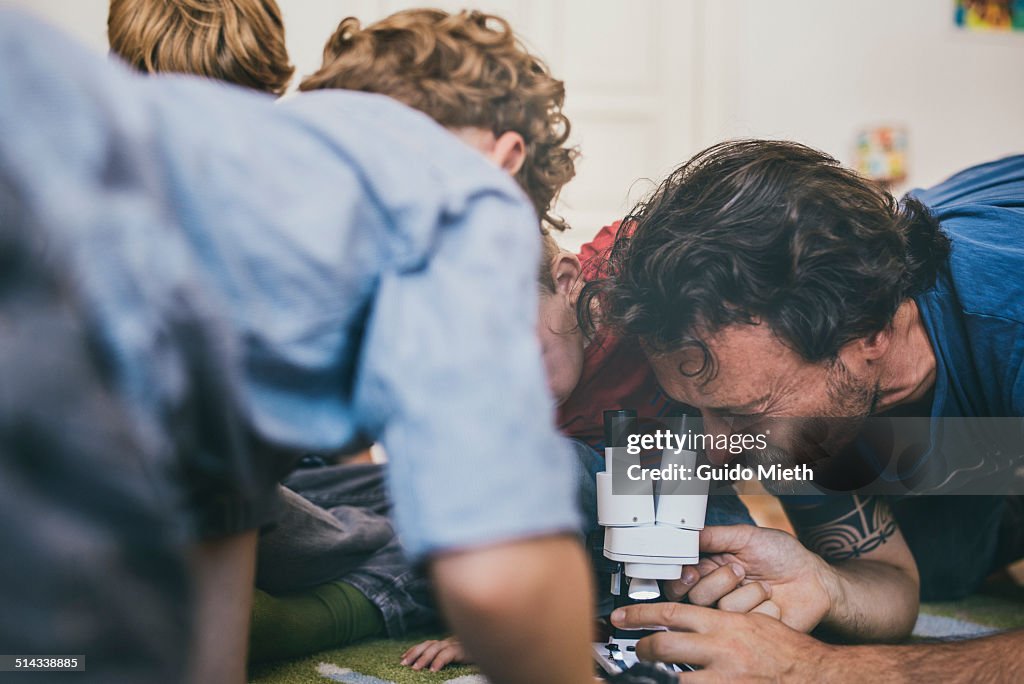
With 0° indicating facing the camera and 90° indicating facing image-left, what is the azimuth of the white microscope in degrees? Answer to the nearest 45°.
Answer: approximately 315°
